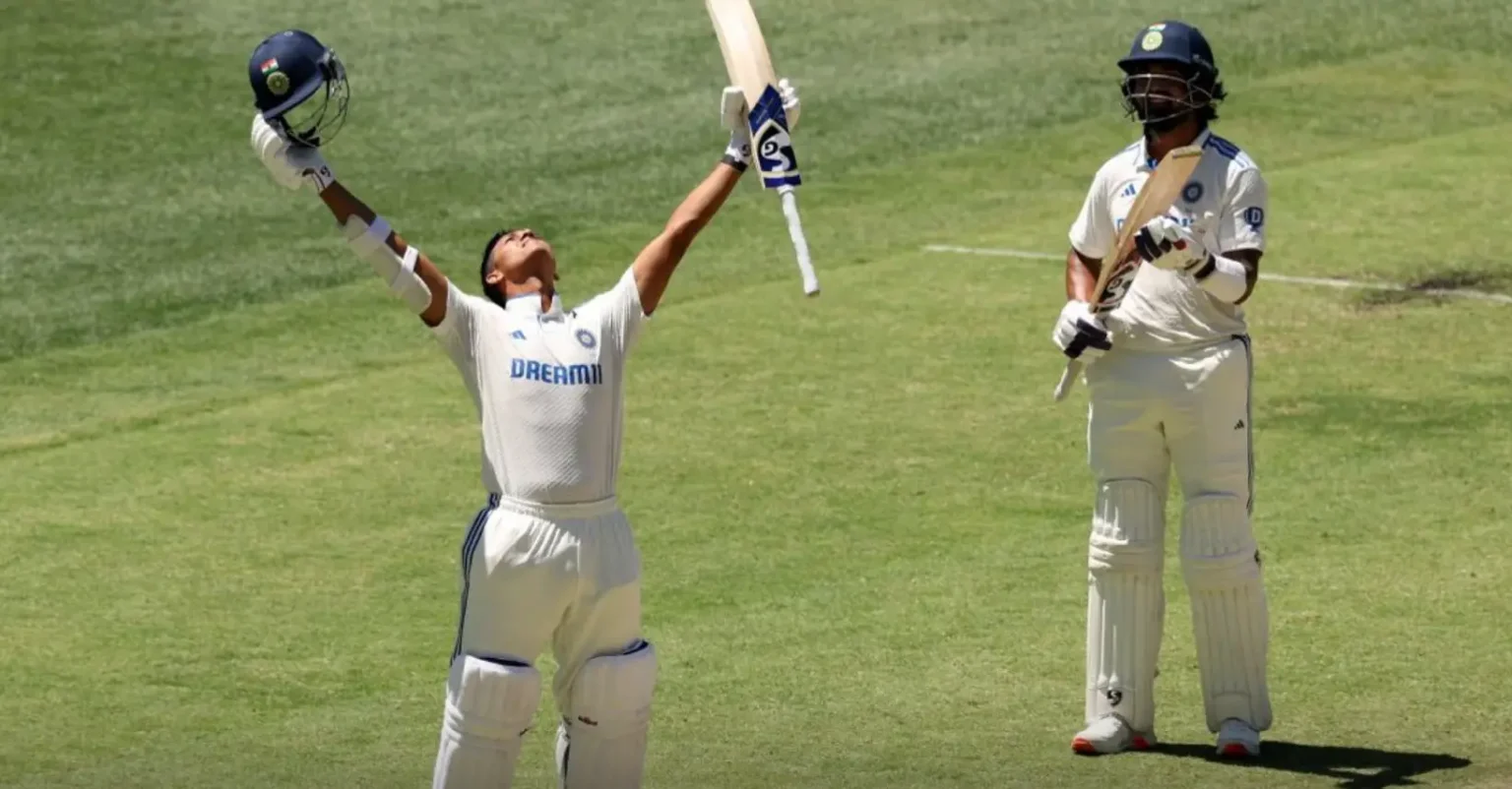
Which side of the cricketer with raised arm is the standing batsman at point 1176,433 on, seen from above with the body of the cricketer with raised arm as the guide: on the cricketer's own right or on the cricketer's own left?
on the cricketer's own left

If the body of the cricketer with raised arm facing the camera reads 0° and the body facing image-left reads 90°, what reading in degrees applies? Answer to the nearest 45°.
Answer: approximately 0°
